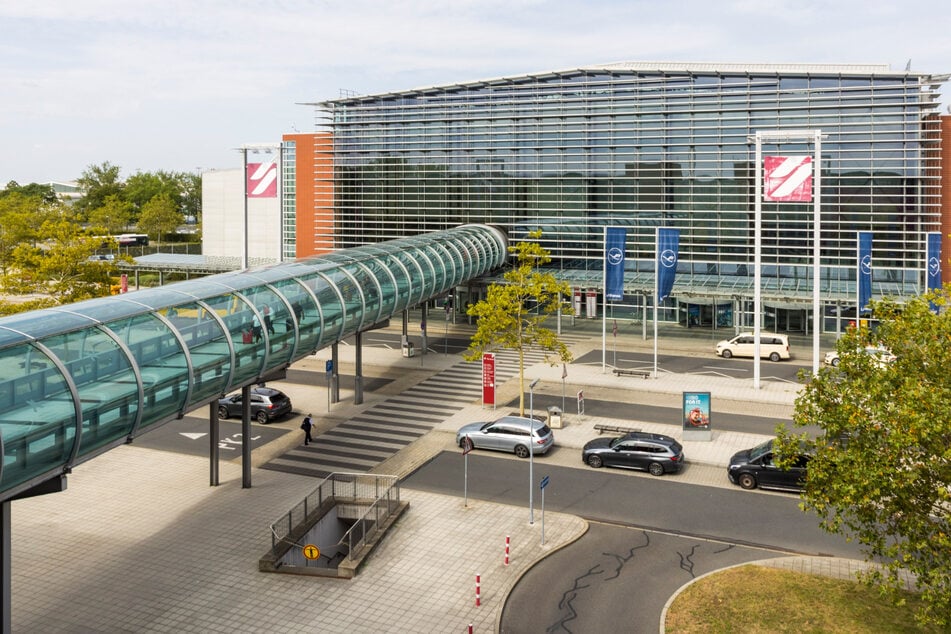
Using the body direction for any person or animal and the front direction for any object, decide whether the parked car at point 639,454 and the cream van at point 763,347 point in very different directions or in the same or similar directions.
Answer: same or similar directions

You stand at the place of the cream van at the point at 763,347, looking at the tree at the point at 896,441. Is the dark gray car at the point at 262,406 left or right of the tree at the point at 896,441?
right

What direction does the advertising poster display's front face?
toward the camera

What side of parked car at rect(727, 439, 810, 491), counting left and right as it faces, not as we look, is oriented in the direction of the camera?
left

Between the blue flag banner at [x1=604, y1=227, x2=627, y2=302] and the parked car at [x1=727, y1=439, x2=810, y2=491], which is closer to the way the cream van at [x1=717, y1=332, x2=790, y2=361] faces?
the blue flag banner

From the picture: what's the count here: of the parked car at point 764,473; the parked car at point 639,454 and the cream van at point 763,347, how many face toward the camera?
0

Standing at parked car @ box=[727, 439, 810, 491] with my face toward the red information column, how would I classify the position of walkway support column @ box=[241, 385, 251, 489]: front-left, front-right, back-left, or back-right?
front-left

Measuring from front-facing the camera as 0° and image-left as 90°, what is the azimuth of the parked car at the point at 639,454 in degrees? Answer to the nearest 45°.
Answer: approximately 90°
